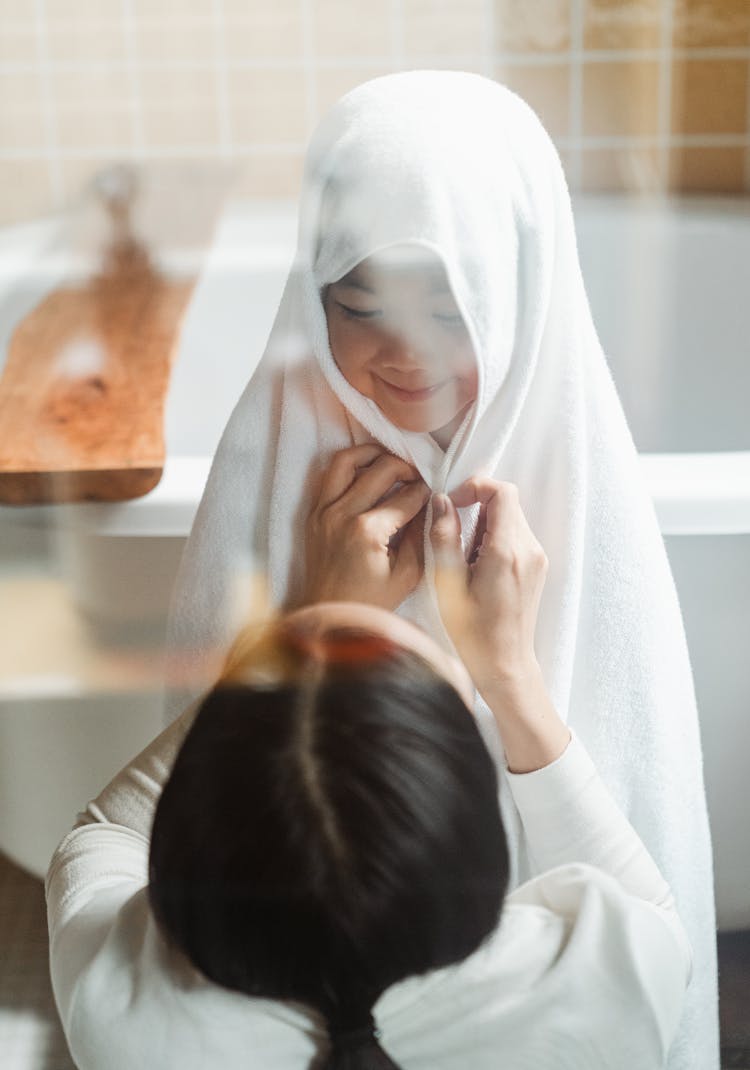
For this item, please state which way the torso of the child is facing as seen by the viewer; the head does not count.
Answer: toward the camera

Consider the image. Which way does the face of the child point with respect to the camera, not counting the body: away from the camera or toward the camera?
toward the camera

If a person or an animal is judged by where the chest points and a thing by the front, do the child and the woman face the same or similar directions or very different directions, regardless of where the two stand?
very different directions

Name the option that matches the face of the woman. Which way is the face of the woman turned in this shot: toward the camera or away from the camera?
away from the camera

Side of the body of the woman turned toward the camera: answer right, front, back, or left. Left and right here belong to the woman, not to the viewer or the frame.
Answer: back
